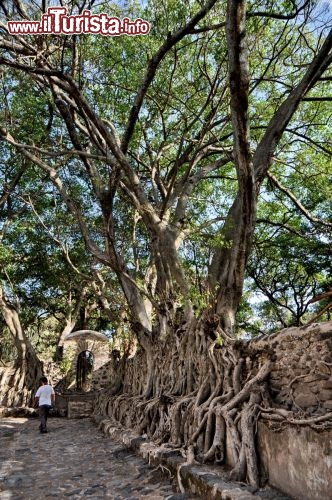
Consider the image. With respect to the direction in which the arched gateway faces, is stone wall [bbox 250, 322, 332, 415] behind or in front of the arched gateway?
in front

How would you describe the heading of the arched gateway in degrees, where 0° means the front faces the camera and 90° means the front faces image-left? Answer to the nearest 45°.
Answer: approximately 0°

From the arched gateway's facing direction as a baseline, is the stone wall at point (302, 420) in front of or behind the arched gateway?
in front
